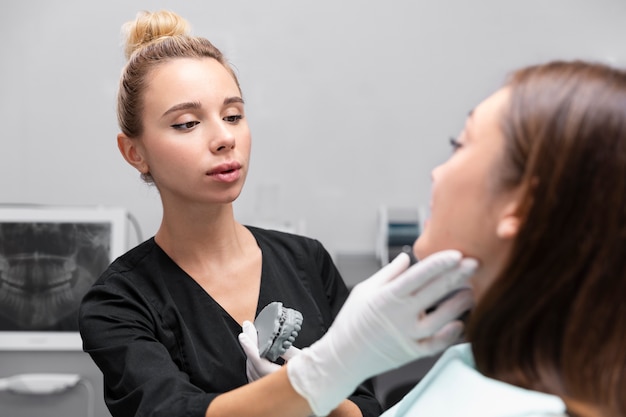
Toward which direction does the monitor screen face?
toward the camera

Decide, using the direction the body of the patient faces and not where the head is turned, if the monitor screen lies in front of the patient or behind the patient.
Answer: in front

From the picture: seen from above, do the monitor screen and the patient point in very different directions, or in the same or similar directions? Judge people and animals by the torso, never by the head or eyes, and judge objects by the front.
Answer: very different directions

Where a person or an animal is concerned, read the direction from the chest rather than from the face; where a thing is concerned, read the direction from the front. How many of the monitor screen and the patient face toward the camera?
1

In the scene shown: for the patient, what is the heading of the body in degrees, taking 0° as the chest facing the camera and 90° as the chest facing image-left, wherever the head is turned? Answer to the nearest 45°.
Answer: approximately 135°

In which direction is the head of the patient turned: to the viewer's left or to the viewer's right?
to the viewer's left

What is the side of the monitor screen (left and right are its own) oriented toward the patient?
front
